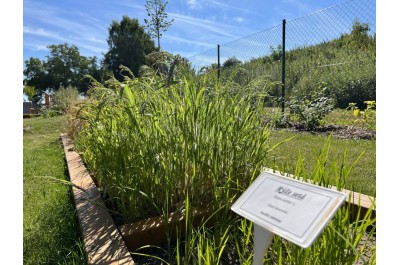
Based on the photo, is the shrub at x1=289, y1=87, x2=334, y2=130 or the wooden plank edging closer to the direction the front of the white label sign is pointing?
the wooden plank edging

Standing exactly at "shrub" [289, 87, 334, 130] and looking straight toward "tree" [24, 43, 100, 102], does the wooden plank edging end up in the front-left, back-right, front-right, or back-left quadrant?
back-left

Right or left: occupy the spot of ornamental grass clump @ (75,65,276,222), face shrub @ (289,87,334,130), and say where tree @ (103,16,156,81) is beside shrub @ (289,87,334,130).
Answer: left

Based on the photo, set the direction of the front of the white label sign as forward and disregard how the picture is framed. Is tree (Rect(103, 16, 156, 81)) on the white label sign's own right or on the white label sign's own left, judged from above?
on the white label sign's own right

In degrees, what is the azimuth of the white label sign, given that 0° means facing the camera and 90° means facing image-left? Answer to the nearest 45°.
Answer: approximately 45°

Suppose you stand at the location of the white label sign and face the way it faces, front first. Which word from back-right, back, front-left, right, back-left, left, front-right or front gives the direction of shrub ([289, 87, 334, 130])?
back-right

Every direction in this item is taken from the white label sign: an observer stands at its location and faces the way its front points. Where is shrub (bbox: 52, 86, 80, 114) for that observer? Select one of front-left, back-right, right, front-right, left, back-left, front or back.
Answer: right

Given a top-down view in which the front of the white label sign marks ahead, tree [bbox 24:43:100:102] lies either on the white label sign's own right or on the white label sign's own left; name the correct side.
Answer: on the white label sign's own right

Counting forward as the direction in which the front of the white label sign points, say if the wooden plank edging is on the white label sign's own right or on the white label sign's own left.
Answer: on the white label sign's own right

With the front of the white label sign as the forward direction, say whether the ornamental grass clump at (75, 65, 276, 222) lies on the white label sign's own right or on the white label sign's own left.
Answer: on the white label sign's own right
